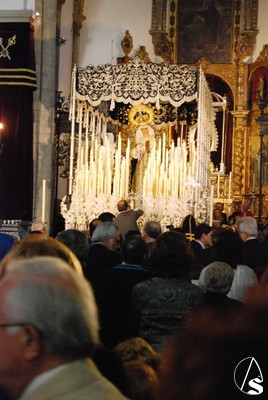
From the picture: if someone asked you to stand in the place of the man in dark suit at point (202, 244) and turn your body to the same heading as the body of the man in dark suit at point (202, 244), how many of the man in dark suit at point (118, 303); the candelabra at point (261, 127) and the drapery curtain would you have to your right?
1

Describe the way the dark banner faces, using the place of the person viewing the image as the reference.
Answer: facing the viewer

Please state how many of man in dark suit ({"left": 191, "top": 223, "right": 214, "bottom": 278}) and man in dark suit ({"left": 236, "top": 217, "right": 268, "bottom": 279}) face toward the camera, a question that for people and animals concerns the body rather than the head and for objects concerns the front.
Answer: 0

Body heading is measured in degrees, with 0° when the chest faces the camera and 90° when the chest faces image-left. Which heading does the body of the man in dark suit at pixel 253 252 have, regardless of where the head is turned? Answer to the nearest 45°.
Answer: approximately 135°

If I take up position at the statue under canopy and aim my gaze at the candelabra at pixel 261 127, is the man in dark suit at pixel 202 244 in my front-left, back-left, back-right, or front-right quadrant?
back-right

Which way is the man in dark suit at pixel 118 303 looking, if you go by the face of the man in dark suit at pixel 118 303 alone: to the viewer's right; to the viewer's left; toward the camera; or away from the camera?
away from the camera

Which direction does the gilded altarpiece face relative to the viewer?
toward the camera
